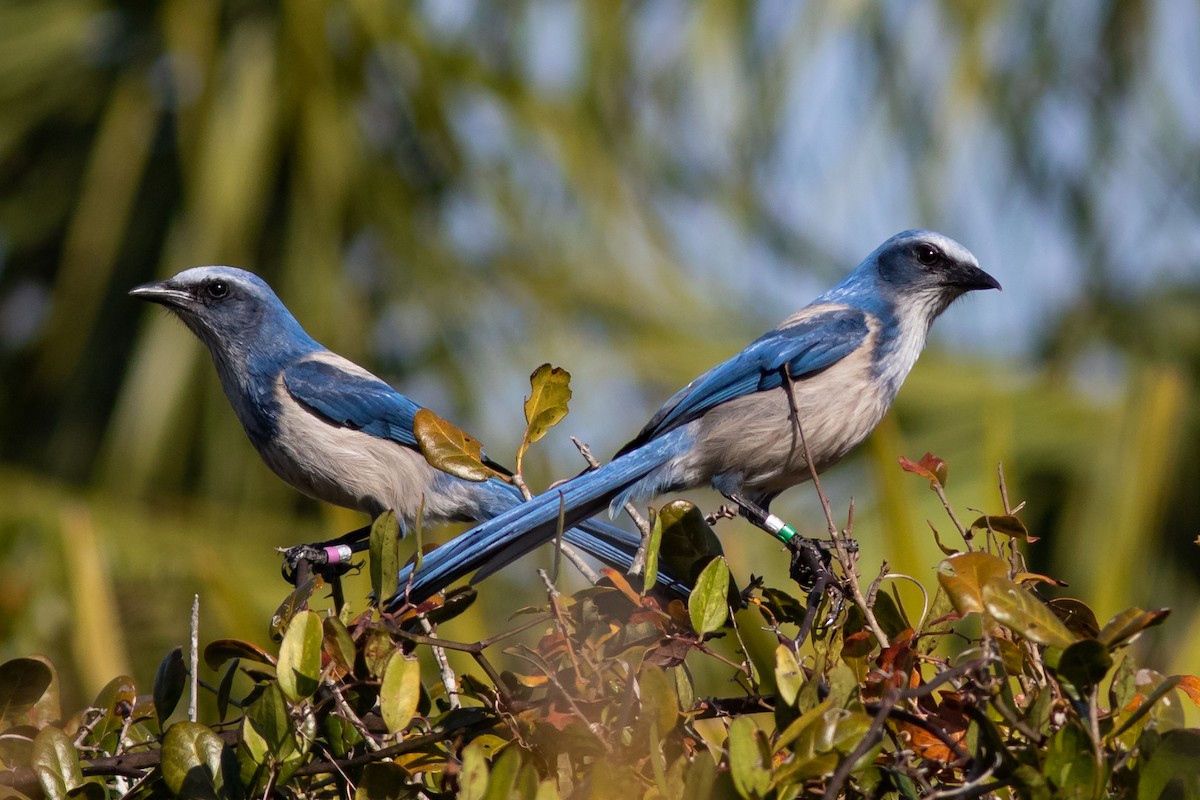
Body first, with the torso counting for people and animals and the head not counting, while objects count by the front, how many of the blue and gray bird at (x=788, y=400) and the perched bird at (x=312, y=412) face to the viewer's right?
1

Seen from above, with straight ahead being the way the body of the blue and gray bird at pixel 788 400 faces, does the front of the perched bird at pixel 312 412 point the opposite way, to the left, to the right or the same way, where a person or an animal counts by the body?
the opposite way

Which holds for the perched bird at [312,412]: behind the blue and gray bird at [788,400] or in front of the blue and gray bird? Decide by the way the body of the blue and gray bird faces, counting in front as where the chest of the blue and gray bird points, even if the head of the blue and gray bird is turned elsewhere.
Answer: behind

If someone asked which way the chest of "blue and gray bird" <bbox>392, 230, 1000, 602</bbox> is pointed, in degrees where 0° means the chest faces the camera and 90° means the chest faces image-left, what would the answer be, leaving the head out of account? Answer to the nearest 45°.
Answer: approximately 270°

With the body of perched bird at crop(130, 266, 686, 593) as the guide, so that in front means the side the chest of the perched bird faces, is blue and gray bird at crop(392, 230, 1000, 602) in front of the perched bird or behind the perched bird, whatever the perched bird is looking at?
behind

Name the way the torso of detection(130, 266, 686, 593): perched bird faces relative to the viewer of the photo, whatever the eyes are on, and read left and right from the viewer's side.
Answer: facing to the left of the viewer

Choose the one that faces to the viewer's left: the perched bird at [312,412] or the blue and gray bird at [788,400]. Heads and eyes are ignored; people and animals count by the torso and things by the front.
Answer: the perched bird
